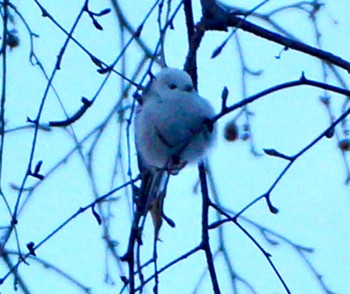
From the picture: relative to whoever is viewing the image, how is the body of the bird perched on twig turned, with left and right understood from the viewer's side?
facing the viewer and to the right of the viewer
